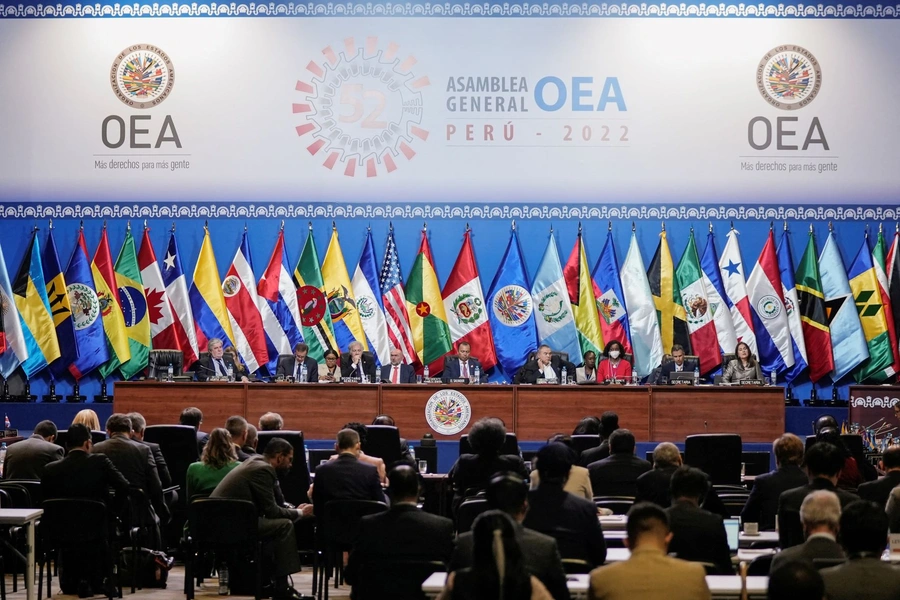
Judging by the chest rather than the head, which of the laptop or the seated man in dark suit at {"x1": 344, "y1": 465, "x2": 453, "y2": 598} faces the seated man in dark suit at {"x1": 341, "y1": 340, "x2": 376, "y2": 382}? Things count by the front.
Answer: the seated man in dark suit at {"x1": 344, "y1": 465, "x2": 453, "y2": 598}

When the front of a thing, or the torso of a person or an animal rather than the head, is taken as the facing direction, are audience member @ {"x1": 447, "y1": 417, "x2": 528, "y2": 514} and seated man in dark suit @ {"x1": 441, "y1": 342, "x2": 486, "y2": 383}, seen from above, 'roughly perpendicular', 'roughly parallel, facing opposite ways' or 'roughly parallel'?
roughly parallel, facing opposite ways

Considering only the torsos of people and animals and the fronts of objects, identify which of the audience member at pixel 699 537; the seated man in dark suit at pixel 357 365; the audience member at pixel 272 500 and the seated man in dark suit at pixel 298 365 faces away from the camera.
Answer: the audience member at pixel 699 537

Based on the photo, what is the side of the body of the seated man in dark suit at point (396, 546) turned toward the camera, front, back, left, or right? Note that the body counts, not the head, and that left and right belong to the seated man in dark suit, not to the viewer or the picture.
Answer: back

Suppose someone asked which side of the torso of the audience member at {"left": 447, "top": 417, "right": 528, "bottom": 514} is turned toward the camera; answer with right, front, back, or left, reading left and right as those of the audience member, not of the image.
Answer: back

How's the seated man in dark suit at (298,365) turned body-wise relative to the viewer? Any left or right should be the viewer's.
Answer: facing the viewer

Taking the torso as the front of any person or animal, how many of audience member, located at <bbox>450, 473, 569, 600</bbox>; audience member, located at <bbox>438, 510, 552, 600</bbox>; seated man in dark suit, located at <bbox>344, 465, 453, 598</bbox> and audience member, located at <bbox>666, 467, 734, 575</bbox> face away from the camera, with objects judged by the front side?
4

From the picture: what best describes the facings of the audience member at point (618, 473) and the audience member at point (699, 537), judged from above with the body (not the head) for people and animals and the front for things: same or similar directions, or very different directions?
same or similar directions

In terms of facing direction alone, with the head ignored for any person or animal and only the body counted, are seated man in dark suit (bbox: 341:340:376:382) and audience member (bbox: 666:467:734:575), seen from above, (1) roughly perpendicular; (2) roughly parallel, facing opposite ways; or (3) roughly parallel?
roughly parallel, facing opposite ways

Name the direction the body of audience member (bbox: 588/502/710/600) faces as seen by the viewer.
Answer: away from the camera

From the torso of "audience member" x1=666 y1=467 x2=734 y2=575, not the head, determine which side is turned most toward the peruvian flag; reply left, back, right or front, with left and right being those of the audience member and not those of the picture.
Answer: front

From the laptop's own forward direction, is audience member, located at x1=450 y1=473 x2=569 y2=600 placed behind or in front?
in front

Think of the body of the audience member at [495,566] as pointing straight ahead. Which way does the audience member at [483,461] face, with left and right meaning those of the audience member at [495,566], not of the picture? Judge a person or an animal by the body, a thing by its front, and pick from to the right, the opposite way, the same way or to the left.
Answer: the same way

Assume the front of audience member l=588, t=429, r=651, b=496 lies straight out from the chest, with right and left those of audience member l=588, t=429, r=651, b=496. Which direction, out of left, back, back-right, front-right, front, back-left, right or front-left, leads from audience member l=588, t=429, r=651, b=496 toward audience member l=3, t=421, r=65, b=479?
left

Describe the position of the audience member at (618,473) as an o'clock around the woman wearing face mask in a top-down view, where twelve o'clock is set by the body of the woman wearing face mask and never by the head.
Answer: The audience member is roughly at 12 o'clock from the woman wearing face mask.

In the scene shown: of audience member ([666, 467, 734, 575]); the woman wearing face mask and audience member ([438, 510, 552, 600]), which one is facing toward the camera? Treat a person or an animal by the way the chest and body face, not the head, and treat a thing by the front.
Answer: the woman wearing face mask

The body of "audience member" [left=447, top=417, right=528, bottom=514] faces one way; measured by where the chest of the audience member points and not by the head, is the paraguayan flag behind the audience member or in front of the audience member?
in front

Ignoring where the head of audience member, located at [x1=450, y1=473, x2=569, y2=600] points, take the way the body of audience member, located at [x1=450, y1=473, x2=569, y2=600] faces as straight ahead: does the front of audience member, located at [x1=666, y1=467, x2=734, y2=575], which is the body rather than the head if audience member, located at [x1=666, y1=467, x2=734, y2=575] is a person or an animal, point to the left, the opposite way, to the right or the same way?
the same way

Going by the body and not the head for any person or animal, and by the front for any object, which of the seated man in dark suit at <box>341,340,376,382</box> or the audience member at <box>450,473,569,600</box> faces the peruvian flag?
the audience member

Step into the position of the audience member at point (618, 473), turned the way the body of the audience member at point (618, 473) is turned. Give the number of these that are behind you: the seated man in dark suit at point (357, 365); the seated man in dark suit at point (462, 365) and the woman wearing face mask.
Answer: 0

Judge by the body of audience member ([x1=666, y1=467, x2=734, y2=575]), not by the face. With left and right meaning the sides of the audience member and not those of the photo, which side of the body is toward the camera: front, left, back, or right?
back

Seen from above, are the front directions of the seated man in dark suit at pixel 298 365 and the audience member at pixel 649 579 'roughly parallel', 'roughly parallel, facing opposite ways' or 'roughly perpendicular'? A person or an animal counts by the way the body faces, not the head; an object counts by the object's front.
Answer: roughly parallel, facing opposite ways

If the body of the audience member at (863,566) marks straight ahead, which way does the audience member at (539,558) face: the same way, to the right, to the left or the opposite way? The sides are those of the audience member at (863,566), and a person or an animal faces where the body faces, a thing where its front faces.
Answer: the same way
